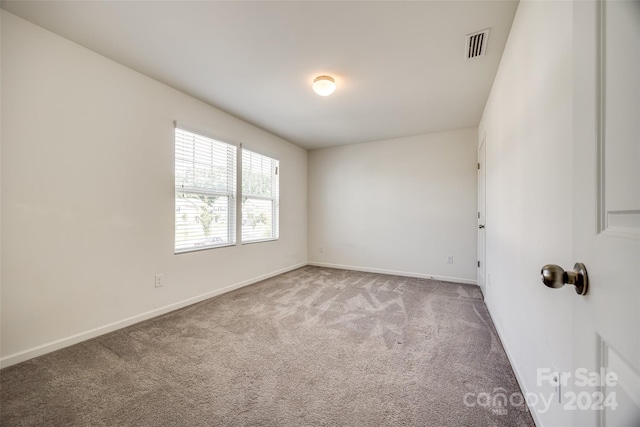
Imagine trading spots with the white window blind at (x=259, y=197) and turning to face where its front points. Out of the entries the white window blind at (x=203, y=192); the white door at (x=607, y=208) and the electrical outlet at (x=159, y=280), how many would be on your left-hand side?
0

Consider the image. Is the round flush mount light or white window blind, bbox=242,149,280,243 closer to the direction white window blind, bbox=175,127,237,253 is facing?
the round flush mount light

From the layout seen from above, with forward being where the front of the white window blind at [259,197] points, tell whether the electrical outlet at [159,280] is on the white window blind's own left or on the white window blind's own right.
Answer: on the white window blind's own right

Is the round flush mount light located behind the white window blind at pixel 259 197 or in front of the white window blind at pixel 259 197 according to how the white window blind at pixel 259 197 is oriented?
in front

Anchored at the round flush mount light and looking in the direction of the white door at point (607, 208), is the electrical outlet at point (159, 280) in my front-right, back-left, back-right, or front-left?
back-right

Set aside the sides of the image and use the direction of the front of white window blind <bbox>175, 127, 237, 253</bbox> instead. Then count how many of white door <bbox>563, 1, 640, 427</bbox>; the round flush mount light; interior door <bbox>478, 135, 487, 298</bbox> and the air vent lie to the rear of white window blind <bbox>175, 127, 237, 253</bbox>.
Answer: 0

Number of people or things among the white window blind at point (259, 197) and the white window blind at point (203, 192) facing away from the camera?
0

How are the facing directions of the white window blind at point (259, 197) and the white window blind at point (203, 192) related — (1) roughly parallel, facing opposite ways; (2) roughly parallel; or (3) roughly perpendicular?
roughly parallel

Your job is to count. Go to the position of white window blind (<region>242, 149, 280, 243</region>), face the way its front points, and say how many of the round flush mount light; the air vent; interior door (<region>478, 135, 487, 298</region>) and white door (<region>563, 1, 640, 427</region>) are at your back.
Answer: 0

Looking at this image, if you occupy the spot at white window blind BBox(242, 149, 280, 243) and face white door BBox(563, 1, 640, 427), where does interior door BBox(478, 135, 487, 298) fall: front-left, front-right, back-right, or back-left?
front-left

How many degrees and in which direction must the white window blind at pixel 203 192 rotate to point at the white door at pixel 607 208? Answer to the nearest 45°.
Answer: approximately 45° to its right

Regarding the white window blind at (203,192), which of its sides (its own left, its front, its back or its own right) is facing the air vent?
front

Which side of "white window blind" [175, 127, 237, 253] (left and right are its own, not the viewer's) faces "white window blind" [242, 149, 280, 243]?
left

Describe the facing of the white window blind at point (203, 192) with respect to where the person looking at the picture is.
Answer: facing the viewer and to the right of the viewer

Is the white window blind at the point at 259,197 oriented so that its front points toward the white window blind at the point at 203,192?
no

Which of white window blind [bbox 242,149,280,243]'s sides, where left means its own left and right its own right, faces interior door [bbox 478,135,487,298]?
front

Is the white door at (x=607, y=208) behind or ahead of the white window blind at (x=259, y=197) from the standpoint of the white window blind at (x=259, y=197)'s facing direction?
ahead
